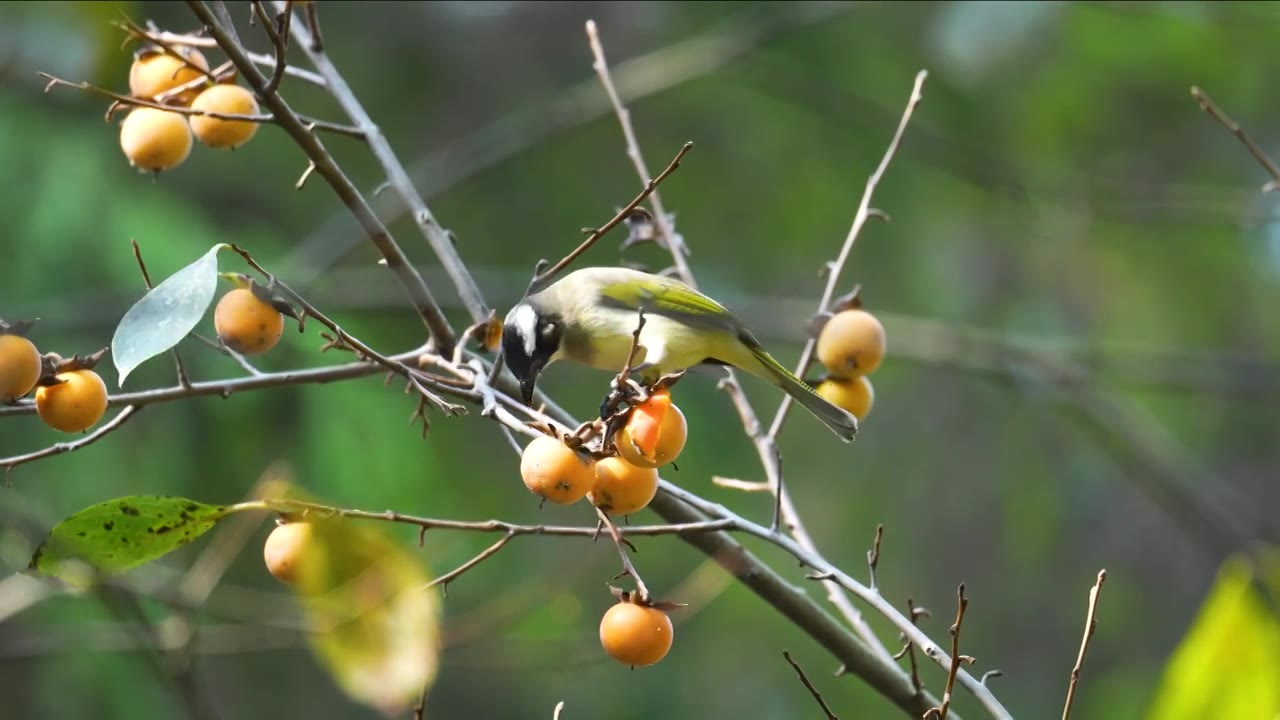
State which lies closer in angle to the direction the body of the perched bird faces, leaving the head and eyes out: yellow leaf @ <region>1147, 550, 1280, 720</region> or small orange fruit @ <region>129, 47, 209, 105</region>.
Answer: the small orange fruit

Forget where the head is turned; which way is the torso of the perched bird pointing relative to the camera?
to the viewer's left

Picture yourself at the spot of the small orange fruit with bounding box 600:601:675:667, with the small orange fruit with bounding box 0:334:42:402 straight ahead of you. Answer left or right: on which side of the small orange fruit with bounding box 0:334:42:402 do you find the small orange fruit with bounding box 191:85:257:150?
right

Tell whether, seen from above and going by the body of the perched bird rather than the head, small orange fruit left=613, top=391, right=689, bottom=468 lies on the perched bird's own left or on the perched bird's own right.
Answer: on the perched bird's own left

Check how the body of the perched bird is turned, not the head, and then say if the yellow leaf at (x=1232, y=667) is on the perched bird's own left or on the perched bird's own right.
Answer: on the perched bird's own left

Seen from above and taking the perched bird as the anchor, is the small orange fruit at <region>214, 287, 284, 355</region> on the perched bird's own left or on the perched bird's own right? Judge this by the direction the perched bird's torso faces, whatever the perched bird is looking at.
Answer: on the perched bird's own left

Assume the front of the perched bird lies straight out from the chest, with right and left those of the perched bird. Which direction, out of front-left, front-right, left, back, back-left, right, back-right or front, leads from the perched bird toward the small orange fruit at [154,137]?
front-left
